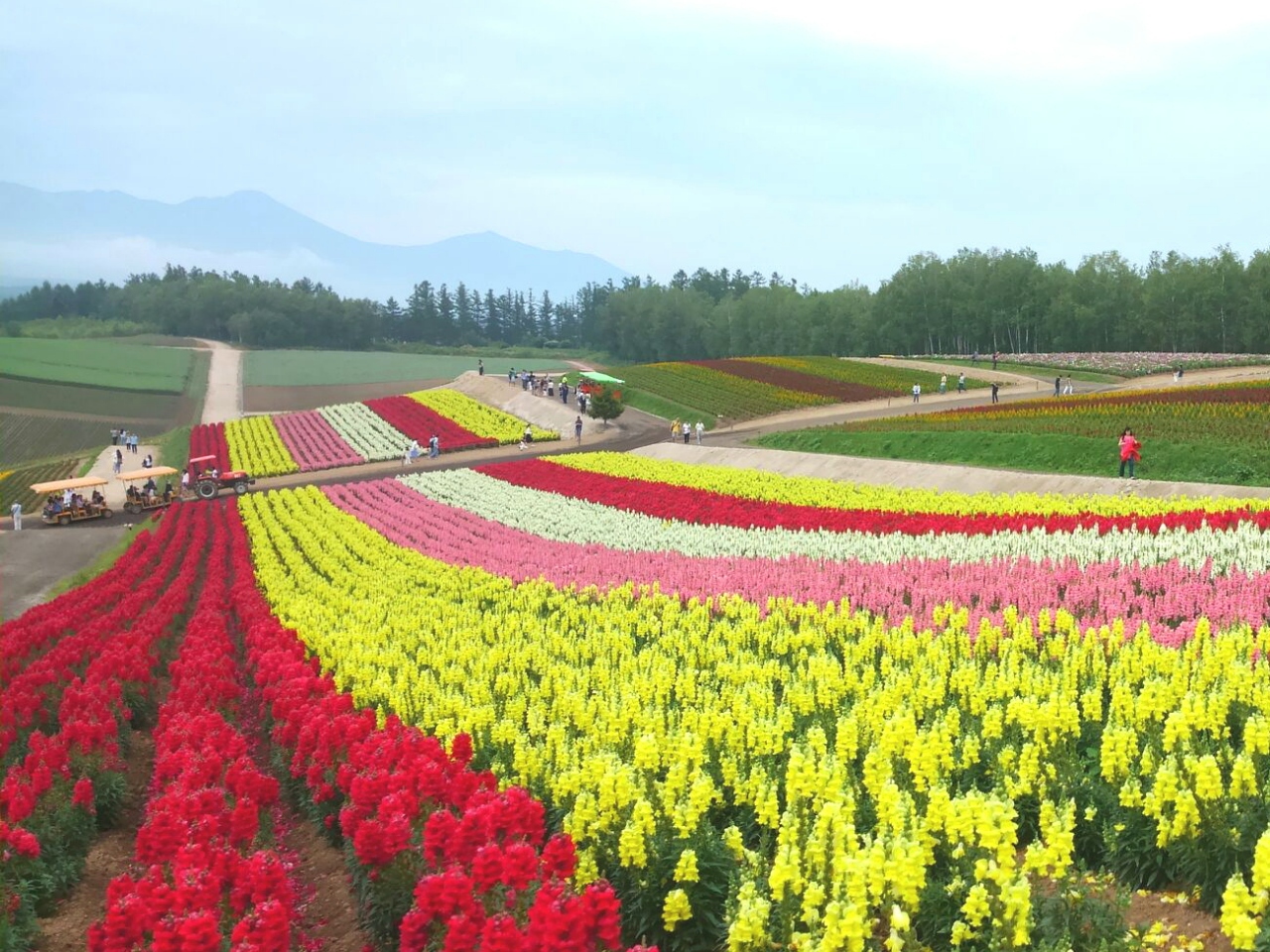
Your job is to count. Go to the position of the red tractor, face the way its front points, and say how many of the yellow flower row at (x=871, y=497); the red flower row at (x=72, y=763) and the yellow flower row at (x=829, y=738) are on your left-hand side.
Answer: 0

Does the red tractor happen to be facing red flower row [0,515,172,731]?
no

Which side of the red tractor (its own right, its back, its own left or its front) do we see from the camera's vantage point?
right

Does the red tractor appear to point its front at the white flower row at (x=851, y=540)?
no

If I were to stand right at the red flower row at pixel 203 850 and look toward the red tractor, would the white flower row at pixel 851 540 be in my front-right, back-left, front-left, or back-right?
front-right

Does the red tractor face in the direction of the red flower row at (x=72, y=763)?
no

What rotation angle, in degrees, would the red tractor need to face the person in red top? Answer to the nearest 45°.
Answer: approximately 45° to its right

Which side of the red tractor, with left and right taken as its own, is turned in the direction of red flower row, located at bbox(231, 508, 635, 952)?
right

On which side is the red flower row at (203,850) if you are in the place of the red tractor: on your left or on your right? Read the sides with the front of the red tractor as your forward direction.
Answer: on your right
